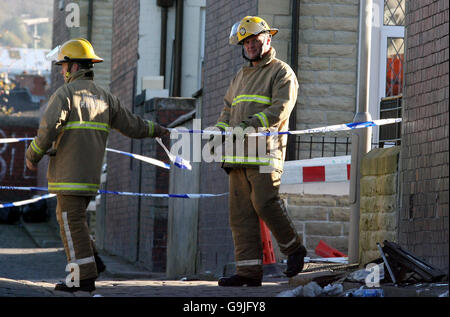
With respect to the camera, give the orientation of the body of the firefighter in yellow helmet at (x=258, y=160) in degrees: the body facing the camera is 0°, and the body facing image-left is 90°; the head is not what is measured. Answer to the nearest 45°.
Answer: approximately 45°

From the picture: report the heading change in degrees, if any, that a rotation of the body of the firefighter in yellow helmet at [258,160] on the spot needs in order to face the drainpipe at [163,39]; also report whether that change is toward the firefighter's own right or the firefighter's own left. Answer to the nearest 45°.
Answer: approximately 135° to the firefighter's own right

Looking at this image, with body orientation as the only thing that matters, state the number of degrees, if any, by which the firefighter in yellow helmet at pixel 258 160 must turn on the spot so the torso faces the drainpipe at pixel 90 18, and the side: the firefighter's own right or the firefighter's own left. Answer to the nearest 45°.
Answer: approximately 135° to the firefighter's own right

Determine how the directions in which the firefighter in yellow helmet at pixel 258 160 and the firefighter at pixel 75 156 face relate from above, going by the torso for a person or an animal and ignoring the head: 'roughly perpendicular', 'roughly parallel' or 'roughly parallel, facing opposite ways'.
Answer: roughly perpendicular
